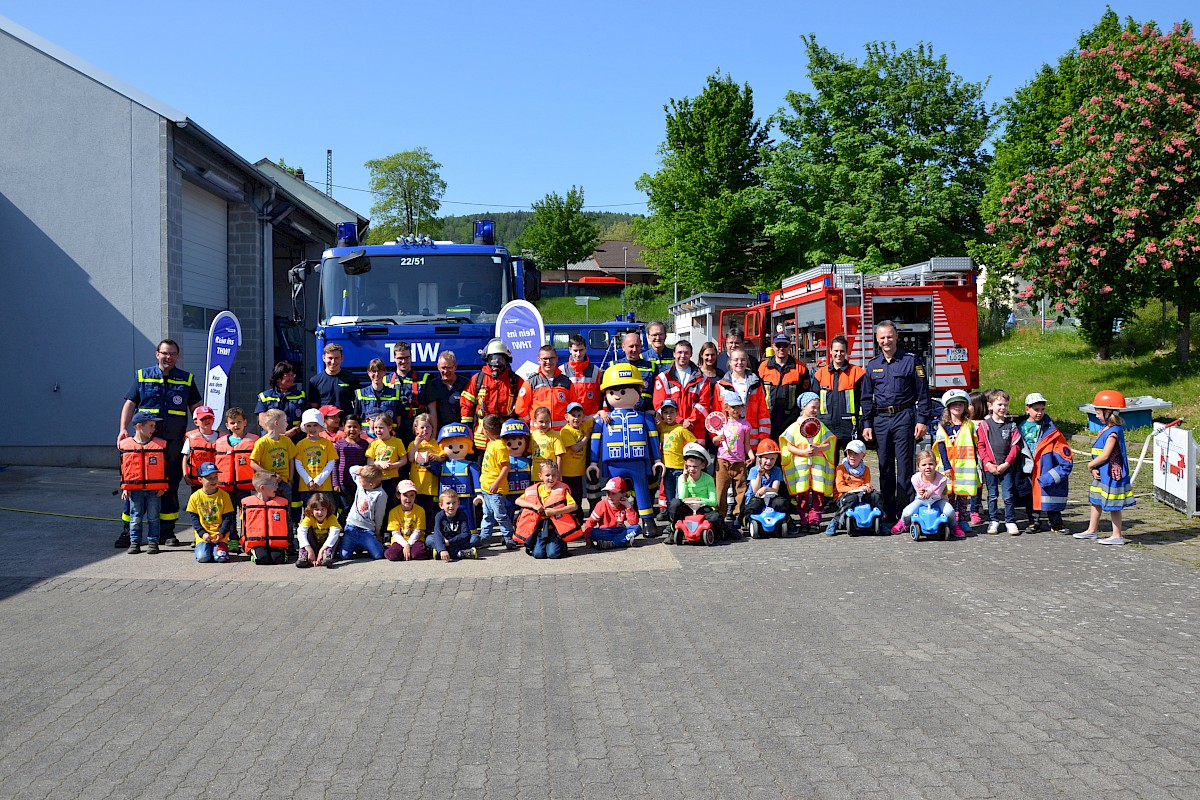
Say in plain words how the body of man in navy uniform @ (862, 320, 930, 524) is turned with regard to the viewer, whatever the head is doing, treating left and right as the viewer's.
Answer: facing the viewer

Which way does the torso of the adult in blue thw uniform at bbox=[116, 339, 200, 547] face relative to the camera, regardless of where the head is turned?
toward the camera

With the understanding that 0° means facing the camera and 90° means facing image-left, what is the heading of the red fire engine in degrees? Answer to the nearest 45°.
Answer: approximately 135°

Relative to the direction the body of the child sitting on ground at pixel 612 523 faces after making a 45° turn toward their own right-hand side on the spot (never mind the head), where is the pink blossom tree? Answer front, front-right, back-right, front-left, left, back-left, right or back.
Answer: back

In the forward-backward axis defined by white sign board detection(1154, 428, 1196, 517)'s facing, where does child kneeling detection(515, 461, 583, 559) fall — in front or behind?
in front

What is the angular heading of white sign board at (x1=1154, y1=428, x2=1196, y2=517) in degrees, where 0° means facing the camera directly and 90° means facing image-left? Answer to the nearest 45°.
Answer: approximately 45°

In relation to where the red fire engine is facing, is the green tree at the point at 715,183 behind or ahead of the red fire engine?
ahead

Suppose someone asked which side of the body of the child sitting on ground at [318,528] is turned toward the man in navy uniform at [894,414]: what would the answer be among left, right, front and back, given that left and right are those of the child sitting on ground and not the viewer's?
left

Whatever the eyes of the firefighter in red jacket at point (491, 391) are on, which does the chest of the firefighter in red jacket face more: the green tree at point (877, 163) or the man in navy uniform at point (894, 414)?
the man in navy uniform
